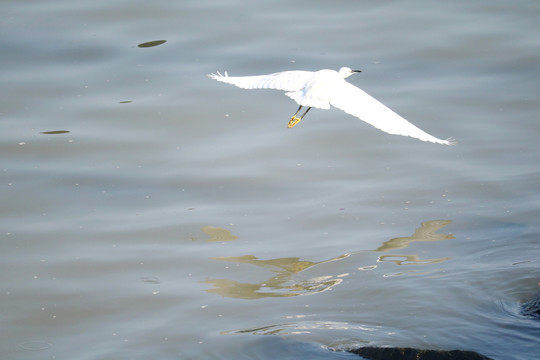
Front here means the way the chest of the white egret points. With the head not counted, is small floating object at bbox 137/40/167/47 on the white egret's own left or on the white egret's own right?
on the white egret's own left

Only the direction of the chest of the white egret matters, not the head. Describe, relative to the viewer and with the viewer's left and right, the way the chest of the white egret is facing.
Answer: facing away from the viewer and to the right of the viewer
